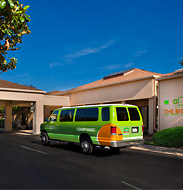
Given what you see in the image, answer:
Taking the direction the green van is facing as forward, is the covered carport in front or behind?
in front

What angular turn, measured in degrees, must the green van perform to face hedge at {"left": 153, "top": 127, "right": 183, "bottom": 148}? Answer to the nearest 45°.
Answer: approximately 90° to its right

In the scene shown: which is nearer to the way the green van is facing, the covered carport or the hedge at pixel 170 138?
the covered carport

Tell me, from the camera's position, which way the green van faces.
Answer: facing away from the viewer and to the left of the viewer
